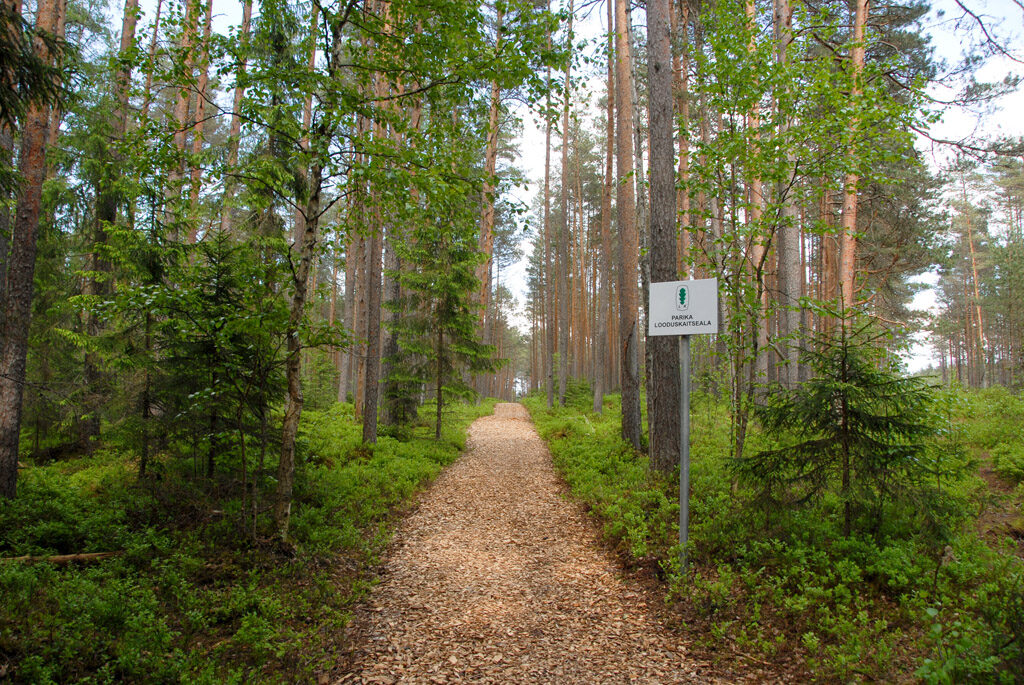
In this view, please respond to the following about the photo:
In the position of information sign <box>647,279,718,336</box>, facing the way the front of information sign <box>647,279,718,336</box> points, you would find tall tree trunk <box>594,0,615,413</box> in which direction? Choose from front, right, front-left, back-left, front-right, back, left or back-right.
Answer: back

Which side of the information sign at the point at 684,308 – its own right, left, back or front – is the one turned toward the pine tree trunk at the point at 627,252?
back

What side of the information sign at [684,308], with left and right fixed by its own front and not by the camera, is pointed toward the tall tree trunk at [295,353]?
right

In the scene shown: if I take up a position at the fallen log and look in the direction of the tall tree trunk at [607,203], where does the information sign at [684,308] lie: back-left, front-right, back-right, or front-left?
front-right

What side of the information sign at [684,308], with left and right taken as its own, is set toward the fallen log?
right

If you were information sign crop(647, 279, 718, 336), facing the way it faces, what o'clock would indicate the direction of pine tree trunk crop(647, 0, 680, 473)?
The pine tree trunk is roughly at 6 o'clock from the information sign.

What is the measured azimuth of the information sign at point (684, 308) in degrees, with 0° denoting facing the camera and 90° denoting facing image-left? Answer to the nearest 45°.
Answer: approximately 0°

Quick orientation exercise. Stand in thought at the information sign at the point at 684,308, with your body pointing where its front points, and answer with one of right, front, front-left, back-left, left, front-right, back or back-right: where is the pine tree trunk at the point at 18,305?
right
